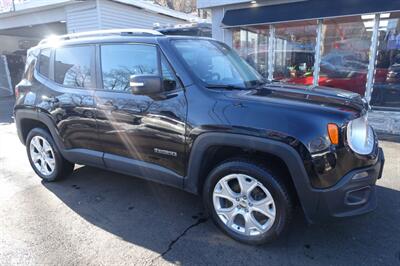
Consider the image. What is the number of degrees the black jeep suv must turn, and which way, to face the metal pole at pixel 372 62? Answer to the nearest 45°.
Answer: approximately 90° to its left

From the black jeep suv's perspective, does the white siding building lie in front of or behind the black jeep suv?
behind

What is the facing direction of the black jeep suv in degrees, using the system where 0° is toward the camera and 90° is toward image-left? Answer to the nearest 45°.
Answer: approximately 315°

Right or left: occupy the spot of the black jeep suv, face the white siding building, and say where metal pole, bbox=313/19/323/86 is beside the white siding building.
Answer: right

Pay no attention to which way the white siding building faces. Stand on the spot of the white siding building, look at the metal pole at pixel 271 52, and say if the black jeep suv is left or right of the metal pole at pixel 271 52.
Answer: right

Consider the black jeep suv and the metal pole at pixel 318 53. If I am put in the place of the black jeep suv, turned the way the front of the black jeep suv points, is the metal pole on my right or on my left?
on my left

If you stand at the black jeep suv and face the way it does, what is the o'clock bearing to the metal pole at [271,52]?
The metal pole is roughly at 8 o'clock from the black jeep suv.
